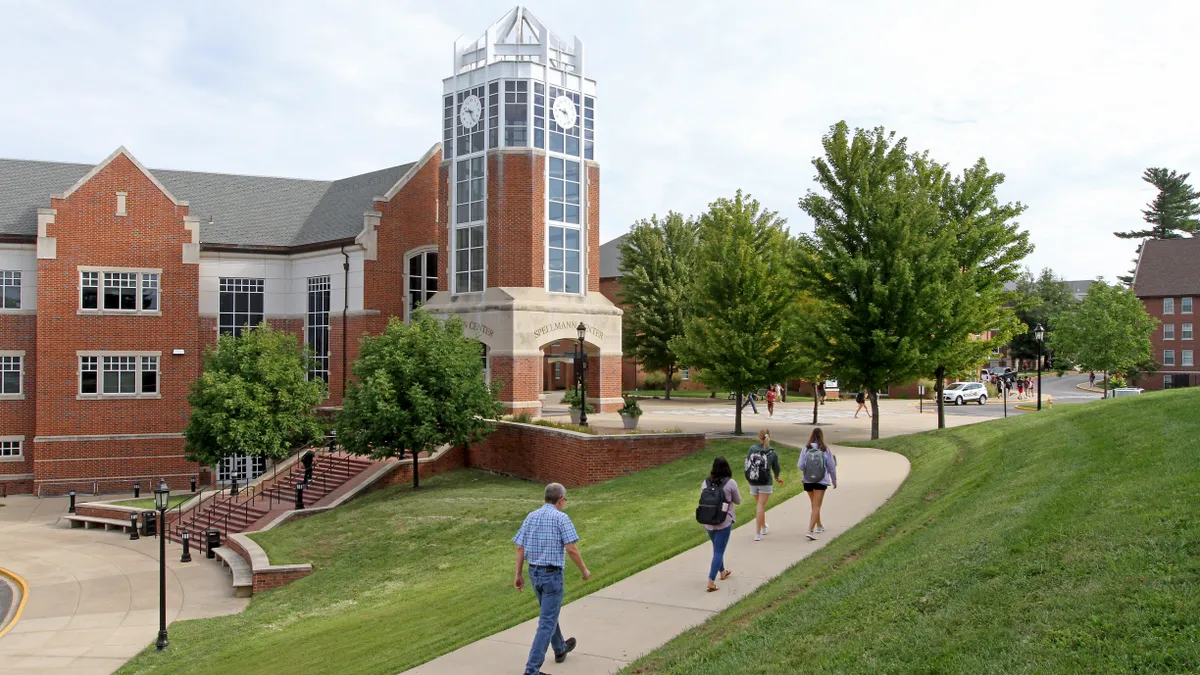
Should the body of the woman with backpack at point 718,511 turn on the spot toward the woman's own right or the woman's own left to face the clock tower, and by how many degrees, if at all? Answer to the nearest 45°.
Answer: approximately 45° to the woman's own left

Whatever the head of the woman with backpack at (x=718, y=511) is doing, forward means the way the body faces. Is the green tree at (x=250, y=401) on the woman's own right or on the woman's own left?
on the woman's own left

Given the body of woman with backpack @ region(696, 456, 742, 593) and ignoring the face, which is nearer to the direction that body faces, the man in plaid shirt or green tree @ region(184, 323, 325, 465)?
the green tree

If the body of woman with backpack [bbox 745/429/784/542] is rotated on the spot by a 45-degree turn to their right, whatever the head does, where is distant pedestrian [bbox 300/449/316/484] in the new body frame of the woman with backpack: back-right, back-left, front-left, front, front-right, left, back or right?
left

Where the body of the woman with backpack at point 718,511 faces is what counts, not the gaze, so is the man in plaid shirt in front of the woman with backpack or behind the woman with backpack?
behind

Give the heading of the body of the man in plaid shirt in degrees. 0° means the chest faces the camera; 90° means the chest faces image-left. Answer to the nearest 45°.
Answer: approximately 225°

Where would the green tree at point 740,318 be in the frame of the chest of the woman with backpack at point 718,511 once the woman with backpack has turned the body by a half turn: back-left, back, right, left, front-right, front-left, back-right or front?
back-right

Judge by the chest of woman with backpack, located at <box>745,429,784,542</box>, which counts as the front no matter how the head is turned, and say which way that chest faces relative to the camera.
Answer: away from the camera

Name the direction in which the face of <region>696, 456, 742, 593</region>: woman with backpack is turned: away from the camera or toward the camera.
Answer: away from the camera

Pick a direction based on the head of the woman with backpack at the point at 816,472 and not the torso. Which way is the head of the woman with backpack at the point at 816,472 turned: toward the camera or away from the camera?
away from the camera

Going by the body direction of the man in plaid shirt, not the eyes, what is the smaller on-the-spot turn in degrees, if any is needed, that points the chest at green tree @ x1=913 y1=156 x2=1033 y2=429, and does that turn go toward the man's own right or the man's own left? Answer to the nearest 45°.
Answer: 0° — they already face it

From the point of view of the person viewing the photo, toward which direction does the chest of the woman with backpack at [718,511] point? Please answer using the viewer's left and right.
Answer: facing away from the viewer and to the right of the viewer
